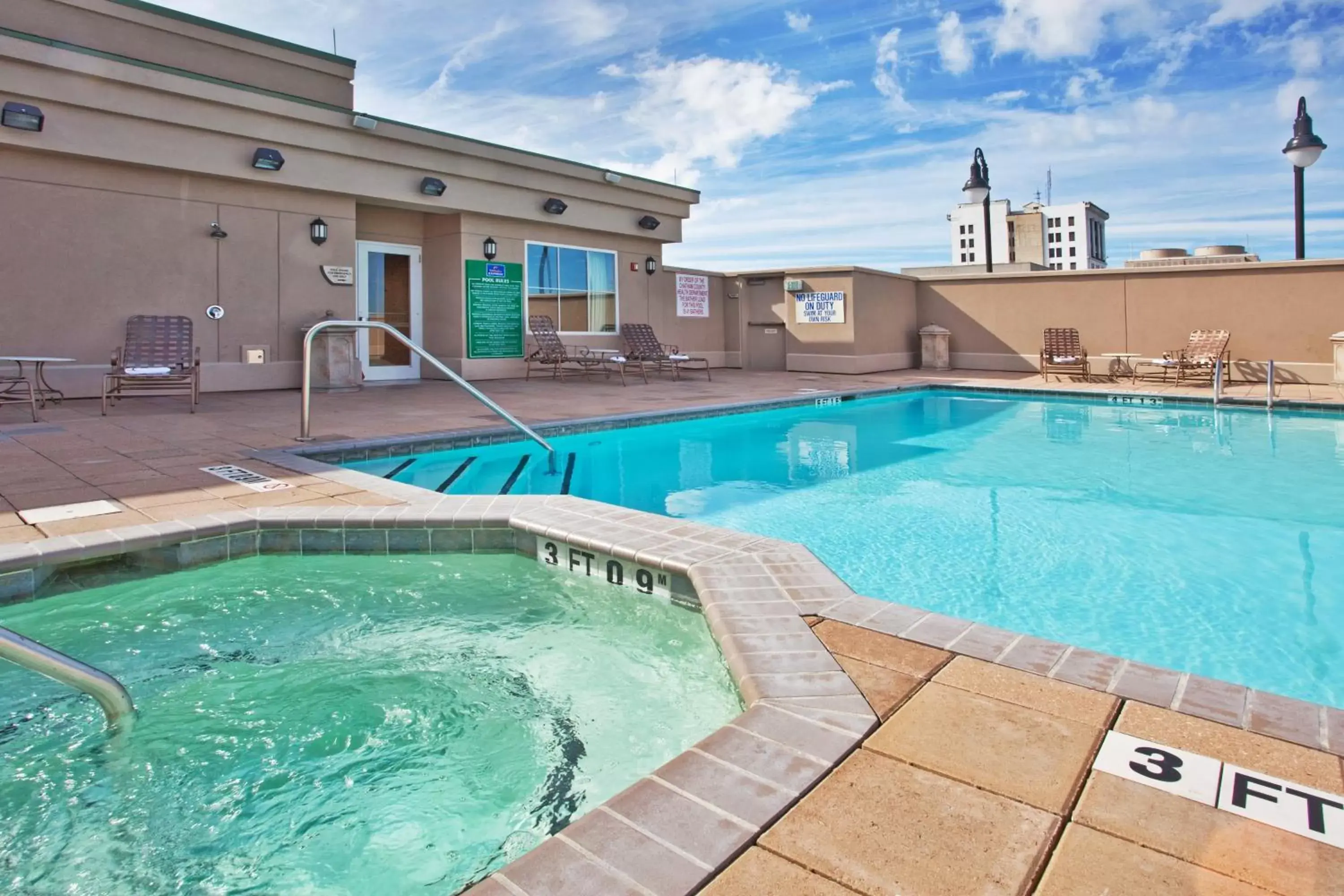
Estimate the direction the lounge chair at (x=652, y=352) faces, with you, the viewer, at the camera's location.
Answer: facing the viewer and to the right of the viewer

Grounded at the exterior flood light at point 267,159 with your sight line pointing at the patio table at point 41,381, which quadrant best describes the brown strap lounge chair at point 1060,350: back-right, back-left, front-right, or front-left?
back-left

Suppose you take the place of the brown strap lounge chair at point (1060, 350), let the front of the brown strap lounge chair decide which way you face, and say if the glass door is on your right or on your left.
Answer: on your right

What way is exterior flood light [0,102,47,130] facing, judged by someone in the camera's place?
facing the viewer

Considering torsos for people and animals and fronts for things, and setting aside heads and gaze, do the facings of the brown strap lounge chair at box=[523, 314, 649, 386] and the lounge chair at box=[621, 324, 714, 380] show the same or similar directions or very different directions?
same or similar directions

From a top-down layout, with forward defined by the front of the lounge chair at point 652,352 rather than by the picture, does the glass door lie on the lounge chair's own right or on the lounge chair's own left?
on the lounge chair's own right

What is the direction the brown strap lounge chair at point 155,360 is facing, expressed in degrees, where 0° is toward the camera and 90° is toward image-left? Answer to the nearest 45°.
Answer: approximately 0°

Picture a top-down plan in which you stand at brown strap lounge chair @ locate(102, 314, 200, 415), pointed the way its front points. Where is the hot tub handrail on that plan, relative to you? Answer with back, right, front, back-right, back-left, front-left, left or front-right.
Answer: front

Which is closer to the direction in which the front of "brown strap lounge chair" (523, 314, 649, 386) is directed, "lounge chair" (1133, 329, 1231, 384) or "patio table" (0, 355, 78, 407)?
the lounge chair
